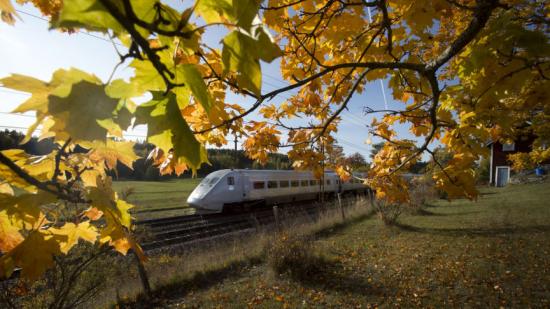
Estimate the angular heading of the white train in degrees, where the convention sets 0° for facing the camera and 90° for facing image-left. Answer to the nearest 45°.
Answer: approximately 45°

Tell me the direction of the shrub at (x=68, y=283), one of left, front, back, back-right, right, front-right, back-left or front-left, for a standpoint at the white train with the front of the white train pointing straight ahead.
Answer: front-left

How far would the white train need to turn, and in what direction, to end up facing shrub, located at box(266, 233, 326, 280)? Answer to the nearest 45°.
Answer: approximately 45° to its left
